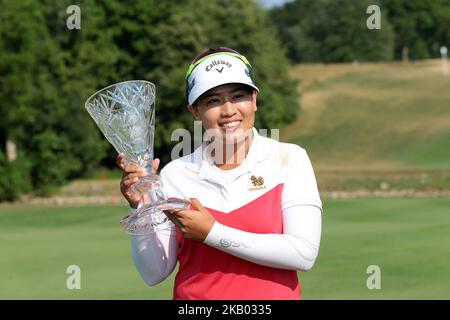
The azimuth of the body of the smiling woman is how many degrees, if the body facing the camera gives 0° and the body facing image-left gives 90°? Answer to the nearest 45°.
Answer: approximately 0°
